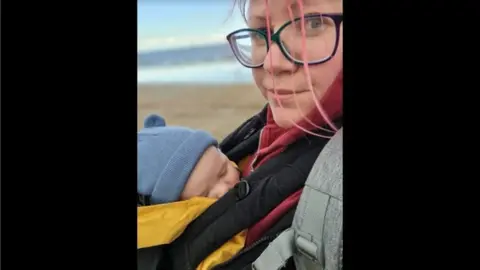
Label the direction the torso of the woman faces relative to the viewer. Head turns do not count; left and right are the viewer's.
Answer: facing the viewer and to the left of the viewer
